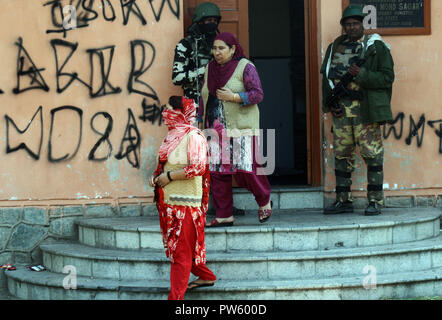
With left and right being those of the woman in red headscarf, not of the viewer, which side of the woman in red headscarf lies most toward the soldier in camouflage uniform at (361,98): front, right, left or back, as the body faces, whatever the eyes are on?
back

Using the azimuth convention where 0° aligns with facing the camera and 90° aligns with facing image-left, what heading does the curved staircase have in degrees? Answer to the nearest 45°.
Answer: approximately 0°

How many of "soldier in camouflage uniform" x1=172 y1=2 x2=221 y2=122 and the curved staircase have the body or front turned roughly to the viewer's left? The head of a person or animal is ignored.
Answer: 0

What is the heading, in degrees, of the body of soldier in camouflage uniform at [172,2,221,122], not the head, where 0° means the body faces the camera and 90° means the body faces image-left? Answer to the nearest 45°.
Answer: approximately 315°

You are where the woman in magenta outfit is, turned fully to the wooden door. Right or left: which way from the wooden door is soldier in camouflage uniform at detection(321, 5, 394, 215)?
right

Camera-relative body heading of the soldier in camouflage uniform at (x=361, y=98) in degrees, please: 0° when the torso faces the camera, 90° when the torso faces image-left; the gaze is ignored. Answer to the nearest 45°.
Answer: approximately 45°

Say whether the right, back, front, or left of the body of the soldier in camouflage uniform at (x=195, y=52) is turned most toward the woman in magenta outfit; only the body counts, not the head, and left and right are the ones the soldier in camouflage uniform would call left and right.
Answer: front

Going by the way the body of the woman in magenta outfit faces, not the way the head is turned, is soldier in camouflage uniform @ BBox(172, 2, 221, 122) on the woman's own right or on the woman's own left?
on the woman's own right
